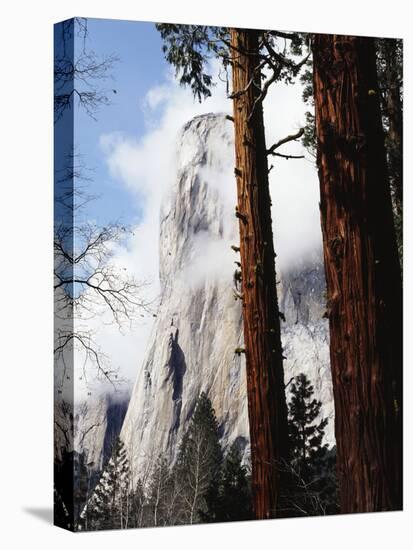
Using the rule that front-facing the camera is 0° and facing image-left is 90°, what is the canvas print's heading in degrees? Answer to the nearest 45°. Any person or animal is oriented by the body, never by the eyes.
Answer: approximately 315°
